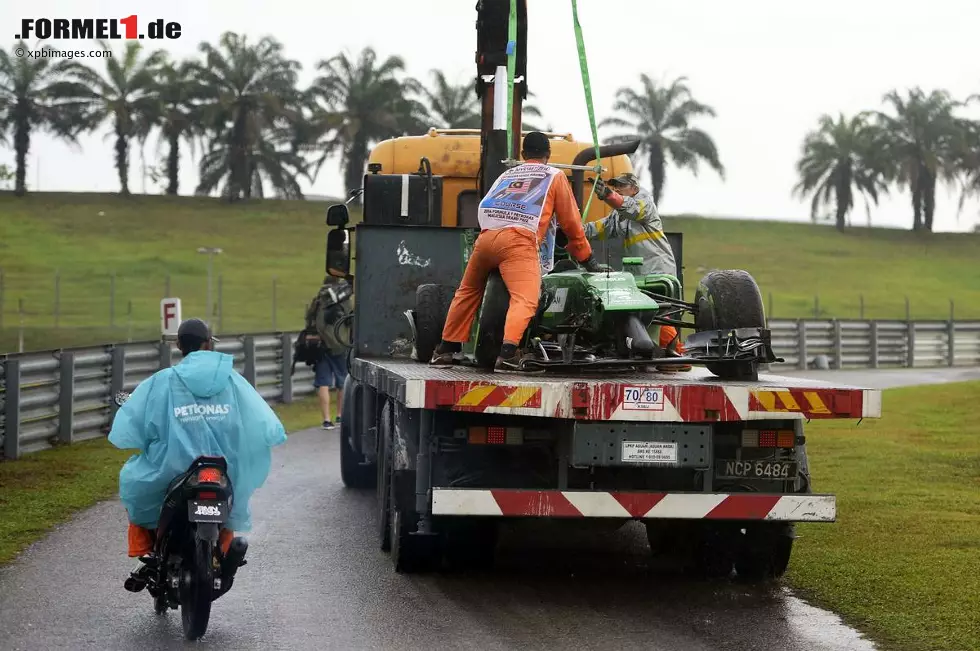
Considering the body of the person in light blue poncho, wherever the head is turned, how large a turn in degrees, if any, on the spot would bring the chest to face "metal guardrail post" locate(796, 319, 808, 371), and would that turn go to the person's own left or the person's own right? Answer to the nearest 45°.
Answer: approximately 45° to the person's own right

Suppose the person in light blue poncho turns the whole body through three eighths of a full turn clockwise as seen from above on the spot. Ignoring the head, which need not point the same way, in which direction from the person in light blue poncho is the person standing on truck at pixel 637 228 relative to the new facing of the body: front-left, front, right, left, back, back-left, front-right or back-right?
left

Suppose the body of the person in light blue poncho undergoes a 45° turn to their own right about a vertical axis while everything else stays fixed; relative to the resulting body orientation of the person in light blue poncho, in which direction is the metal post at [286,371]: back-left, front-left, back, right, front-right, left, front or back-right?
front-left

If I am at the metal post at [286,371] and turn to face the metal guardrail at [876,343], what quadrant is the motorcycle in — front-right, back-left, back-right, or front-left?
back-right

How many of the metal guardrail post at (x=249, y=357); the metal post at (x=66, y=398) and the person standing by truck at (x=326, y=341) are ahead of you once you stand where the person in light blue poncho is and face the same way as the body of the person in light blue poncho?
3

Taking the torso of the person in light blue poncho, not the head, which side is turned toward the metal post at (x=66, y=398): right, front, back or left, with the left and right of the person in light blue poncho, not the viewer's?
front

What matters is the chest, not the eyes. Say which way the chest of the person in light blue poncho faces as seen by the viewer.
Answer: away from the camera

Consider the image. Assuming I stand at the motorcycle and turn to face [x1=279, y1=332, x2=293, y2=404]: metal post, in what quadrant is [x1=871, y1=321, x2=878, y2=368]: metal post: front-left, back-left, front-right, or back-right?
front-right

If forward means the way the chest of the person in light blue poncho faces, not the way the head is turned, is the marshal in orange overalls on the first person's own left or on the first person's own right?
on the first person's own right

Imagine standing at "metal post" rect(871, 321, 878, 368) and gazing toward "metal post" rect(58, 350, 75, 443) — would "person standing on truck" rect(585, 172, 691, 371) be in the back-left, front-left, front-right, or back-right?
front-left

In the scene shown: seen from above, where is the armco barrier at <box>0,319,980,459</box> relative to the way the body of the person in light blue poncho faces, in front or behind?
in front
